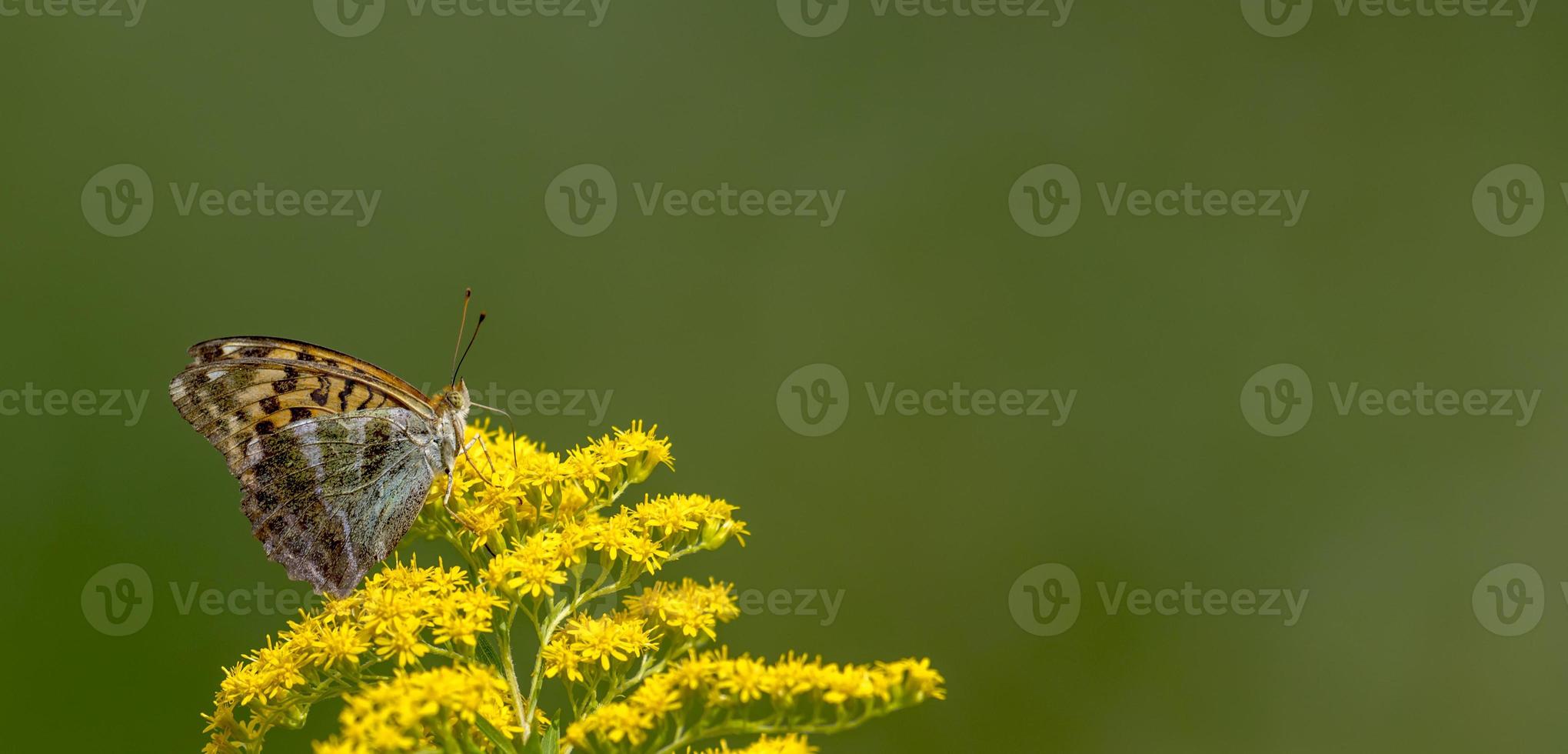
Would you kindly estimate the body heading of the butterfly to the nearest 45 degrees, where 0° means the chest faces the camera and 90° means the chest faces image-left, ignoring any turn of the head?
approximately 270°
